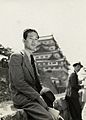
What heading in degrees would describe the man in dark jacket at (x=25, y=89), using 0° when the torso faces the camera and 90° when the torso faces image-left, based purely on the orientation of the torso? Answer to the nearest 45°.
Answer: approximately 315°

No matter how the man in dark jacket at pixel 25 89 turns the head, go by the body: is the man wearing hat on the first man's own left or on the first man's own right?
on the first man's own left
